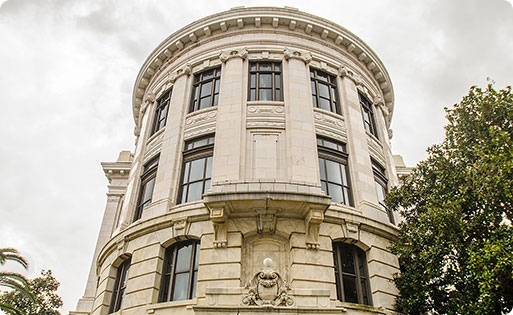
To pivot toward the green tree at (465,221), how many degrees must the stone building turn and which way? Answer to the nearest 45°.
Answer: approximately 45° to its left

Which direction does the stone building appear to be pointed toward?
toward the camera
